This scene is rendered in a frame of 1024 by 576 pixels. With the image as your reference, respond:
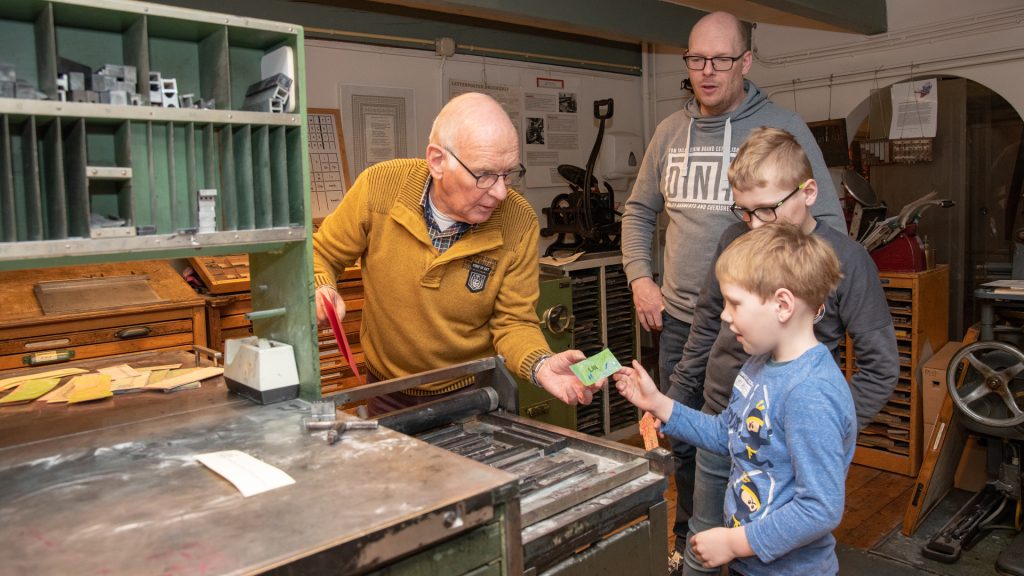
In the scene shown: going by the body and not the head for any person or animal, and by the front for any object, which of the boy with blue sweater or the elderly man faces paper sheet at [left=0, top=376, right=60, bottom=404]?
the boy with blue sweater

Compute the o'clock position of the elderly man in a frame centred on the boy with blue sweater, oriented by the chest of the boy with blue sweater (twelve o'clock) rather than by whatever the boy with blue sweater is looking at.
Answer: The elderly man is roughly at 1 o'clock from the boy with blue sweater.

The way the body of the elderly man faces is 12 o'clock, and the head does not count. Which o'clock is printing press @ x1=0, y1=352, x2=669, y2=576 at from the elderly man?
The printing press is roughly at 2 o'clock from the elderly man.

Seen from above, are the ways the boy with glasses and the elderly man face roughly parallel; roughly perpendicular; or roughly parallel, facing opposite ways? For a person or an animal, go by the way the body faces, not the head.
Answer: roughly perpendicular

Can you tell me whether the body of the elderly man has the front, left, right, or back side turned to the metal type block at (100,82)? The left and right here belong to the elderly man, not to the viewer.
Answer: right

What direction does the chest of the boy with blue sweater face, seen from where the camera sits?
to the viewer's left

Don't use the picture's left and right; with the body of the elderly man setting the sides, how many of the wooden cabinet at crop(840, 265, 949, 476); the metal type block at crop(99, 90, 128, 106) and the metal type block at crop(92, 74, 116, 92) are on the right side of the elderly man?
2

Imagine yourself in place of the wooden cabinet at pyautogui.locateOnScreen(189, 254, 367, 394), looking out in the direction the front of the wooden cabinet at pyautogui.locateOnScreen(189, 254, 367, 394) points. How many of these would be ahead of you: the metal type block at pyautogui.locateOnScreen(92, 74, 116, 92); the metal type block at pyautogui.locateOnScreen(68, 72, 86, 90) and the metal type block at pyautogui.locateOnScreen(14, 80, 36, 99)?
3

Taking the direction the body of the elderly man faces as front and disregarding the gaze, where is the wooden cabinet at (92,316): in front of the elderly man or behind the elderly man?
behind

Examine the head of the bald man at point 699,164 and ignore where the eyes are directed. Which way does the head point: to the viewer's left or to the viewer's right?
to the viewer's left

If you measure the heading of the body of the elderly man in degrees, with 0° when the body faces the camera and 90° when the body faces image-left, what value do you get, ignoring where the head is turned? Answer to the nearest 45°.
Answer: approximately 315°

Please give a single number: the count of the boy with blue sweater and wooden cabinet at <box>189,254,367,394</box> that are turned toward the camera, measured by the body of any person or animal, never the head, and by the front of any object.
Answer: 1
